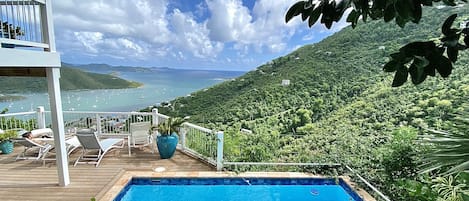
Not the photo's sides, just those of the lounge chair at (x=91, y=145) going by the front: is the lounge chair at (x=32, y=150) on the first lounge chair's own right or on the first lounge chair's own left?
on the first lounge chair's own left

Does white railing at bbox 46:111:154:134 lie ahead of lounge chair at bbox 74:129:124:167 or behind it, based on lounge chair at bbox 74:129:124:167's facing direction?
ahead

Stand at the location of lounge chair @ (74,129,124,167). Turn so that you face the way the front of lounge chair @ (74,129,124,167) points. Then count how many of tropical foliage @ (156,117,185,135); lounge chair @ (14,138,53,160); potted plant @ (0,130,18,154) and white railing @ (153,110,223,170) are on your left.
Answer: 2

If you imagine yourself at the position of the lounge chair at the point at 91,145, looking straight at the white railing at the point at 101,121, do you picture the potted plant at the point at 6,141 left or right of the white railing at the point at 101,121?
left

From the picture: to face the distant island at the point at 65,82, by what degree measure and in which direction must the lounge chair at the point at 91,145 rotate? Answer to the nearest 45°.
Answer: approximately 45° to its left

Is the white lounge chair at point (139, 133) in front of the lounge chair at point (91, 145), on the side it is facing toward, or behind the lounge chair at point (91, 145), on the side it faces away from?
in front
